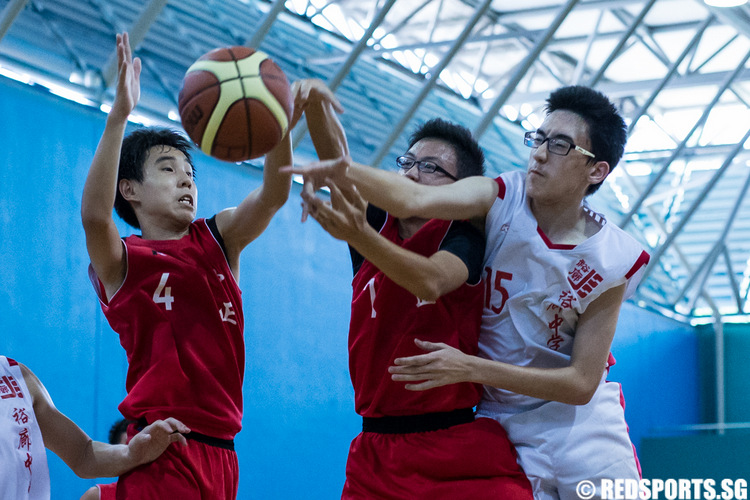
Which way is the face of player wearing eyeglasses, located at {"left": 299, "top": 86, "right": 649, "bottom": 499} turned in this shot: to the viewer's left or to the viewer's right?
to the viewer's left

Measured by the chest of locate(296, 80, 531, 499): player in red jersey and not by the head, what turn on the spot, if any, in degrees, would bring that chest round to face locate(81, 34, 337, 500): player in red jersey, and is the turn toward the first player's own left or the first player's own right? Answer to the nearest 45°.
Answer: approximately 45° to the first player's own right

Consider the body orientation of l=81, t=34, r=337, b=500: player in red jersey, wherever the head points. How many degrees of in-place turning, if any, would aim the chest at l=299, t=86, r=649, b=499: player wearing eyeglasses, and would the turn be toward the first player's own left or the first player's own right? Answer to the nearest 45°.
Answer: approximately 45° to the first player's own left

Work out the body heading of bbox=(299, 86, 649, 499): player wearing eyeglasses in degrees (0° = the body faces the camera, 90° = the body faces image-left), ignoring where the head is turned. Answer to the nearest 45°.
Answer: approximately 45°

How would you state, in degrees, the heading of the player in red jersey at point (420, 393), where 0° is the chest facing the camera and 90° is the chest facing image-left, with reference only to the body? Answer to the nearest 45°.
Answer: approximately 45°
